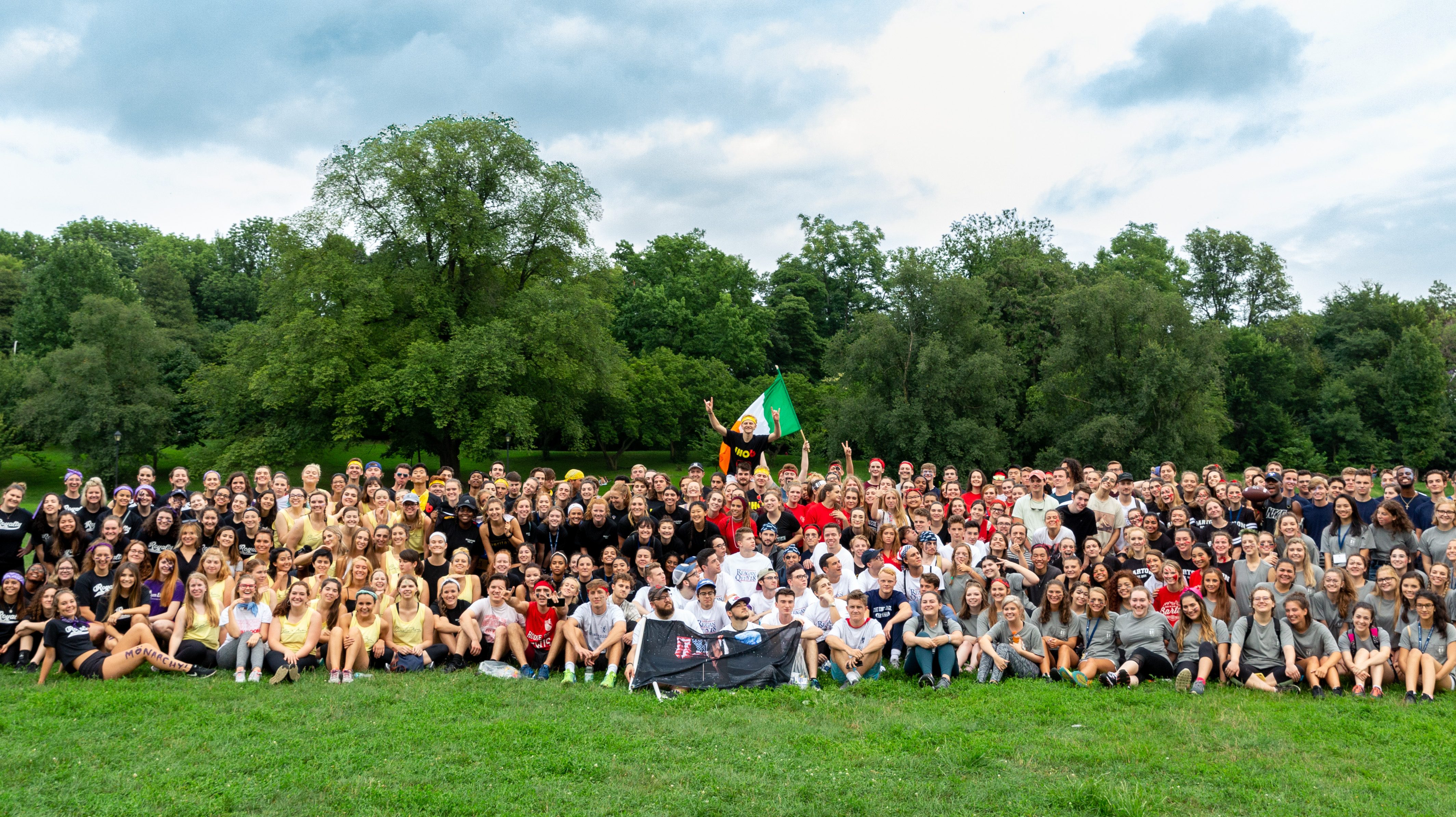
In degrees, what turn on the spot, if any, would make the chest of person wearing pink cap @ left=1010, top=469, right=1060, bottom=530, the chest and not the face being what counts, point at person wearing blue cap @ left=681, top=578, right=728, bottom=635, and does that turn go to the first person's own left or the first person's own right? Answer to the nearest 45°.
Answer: approximately 45° to the first person's own right

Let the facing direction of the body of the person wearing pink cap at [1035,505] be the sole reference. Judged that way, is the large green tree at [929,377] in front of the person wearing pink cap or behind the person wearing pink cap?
behind

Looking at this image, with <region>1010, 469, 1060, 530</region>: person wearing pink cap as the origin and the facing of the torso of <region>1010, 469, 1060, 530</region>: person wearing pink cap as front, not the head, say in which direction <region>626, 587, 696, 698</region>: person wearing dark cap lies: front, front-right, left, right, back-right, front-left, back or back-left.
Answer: front-right

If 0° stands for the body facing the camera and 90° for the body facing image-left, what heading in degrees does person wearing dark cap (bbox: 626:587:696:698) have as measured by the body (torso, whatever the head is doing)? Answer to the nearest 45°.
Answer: approximately 0°

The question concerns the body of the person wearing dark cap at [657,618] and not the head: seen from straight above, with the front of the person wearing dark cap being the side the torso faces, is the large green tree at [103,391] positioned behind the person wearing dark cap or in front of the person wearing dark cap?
behind

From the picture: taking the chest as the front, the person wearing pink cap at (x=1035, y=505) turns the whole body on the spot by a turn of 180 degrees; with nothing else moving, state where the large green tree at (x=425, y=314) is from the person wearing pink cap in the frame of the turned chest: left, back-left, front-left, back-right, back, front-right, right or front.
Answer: front-left

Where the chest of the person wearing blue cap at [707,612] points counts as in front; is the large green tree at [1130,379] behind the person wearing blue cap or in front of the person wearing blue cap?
behind

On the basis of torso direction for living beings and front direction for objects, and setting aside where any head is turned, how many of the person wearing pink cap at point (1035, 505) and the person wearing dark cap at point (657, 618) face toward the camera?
2

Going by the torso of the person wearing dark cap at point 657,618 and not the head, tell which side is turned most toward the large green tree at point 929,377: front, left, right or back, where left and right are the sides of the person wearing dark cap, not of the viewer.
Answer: back

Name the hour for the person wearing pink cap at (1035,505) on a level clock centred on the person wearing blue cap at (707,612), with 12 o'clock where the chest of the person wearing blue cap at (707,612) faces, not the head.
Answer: the person wearing pink cap at (1035,505) is roughly at 8 o'clock from the person wearing blue cap at (707,612).

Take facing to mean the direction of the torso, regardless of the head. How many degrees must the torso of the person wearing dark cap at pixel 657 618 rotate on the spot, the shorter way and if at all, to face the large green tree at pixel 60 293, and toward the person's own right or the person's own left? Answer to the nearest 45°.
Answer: approximately 135° to the person's own right

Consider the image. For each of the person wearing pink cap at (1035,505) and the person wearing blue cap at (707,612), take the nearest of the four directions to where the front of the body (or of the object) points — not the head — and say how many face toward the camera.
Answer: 2
